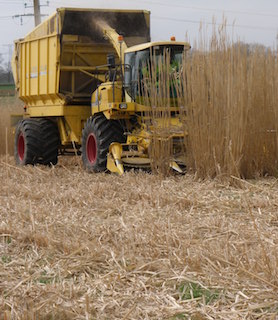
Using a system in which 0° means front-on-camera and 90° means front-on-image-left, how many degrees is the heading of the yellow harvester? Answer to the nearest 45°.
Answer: approximately 315°
